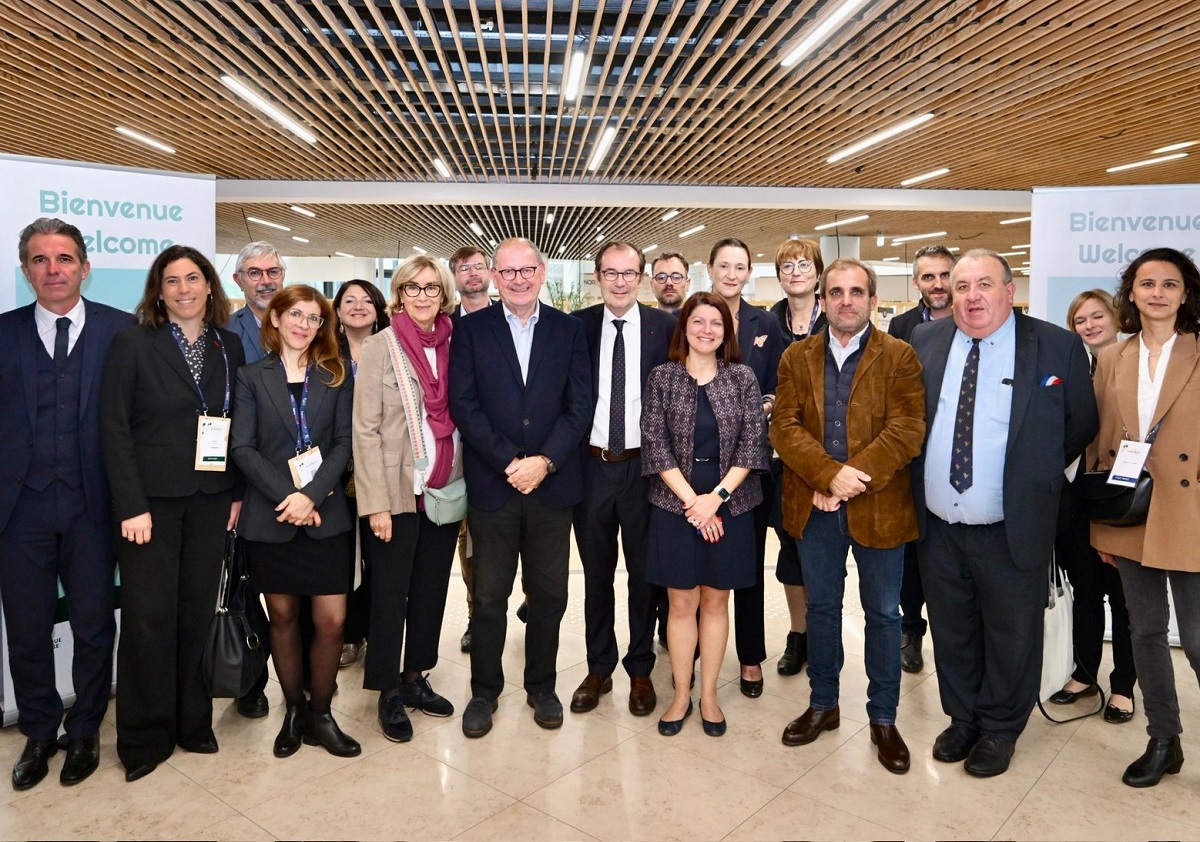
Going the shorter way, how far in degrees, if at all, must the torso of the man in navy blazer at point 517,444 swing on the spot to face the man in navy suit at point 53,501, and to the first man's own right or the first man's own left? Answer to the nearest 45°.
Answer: approximately 90° to the first man's own right

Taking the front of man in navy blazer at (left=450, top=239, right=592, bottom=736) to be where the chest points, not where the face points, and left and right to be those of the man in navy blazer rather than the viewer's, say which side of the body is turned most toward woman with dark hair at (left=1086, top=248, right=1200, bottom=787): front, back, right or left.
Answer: left

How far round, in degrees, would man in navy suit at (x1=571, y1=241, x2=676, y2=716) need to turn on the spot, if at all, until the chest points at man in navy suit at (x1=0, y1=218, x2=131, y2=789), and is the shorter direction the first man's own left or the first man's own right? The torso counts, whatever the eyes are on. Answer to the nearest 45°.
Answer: approximately 90° to the first man's own right

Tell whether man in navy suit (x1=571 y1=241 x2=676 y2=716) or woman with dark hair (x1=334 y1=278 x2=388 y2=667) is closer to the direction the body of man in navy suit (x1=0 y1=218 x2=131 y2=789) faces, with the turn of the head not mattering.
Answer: the man in navy suit

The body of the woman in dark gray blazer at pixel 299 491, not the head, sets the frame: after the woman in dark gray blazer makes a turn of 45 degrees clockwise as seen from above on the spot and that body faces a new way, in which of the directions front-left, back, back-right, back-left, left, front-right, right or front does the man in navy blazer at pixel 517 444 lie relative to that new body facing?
back-left

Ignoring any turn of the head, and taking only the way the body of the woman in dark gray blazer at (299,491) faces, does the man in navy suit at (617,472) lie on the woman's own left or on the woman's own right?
on the woman's own left

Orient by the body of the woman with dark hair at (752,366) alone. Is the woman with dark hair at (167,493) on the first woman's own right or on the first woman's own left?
on the first woman's own right
